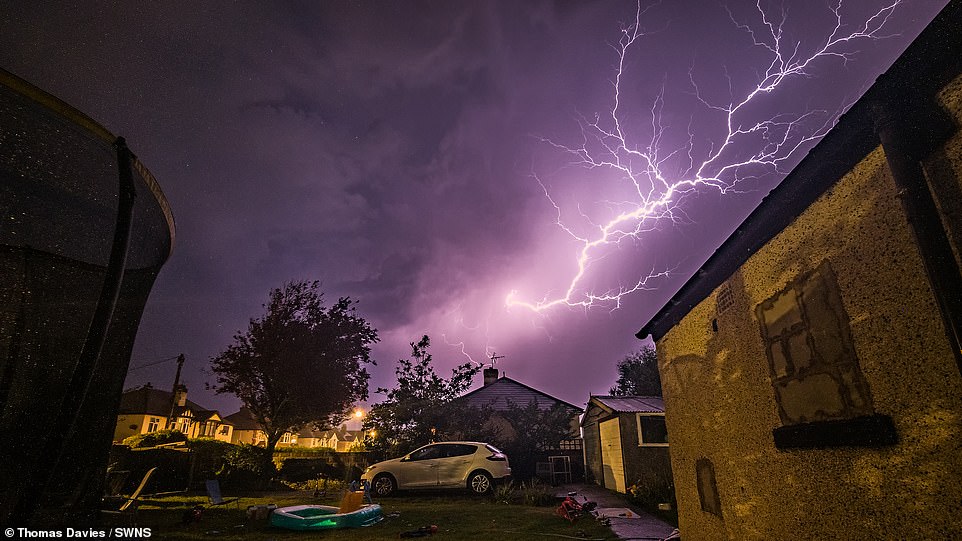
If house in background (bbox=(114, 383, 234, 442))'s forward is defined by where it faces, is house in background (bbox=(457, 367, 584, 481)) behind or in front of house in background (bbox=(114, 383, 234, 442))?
in front

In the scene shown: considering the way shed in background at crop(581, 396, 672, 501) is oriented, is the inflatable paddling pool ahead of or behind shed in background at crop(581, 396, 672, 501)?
ahead

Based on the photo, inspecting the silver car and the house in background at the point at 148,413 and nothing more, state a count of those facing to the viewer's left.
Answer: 1

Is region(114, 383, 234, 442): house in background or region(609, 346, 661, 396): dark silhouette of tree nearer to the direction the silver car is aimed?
the house in background

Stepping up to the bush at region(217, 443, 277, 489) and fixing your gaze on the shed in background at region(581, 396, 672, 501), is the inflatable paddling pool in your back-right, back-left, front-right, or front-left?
front-right

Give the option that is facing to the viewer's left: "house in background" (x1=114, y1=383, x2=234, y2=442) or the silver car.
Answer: the silver car

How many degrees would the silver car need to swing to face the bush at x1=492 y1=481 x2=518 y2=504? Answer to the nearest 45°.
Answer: approximately 135° to its left

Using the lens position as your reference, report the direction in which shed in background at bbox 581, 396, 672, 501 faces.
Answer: facing the viewer and to the left of the viewer

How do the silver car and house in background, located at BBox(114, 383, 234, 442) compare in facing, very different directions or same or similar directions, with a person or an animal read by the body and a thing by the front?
very different directions

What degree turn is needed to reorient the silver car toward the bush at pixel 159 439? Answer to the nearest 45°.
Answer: approximately 45° to its right

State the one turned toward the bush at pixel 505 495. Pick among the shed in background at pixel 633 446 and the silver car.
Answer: the shed in background

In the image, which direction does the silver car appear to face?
to the viewer's left
